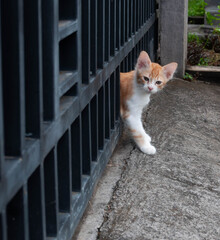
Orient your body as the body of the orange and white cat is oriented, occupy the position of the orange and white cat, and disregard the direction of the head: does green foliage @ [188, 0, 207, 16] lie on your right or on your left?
on your left

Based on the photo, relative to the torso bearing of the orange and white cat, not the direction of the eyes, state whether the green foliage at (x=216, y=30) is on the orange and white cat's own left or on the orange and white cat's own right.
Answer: on the orange and white cat's own left

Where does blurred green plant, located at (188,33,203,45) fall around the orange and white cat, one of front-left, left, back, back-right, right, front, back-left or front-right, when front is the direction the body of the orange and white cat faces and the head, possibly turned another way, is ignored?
back-left

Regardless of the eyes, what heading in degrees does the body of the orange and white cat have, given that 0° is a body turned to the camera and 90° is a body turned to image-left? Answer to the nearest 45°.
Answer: approximately 315°

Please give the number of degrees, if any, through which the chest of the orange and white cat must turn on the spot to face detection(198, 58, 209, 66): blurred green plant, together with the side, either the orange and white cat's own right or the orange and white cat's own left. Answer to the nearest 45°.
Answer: approximately 135° to the orange and white cat's own left
